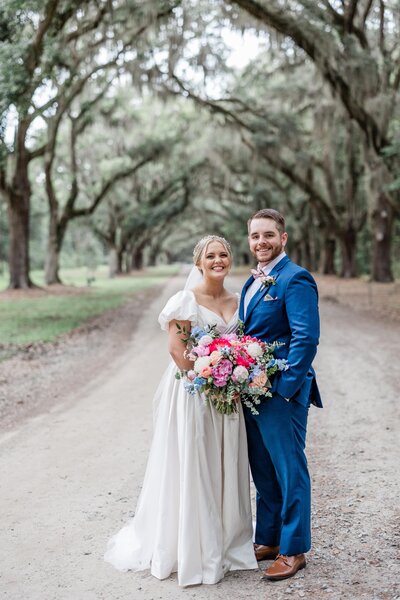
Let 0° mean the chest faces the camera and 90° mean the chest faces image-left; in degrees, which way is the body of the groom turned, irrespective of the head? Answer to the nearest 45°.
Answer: approximately 45°

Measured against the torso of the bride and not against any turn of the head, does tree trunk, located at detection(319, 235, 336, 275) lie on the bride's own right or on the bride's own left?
on the bride's own left

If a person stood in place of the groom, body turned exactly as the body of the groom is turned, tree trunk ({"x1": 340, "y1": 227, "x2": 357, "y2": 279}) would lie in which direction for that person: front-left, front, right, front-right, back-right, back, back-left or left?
back-right

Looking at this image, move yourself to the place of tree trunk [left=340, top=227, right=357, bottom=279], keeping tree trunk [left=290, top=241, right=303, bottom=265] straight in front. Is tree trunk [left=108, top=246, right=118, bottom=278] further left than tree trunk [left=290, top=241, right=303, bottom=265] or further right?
left

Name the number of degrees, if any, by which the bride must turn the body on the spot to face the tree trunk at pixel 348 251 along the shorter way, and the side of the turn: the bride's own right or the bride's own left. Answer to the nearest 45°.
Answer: approximately 135° to the bride's own left

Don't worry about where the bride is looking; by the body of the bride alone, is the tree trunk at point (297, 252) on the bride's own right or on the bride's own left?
on the bride's own left

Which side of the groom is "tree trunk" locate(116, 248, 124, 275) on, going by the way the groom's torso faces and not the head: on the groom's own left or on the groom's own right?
on the groom's own right

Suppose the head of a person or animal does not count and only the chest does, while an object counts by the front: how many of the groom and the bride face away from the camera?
0

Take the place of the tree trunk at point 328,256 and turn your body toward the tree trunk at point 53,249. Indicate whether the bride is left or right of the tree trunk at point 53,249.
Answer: left

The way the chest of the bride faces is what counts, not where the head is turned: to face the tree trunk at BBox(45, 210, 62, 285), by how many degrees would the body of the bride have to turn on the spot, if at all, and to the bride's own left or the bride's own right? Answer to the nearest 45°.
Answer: approximately 135° to the bride's own left
